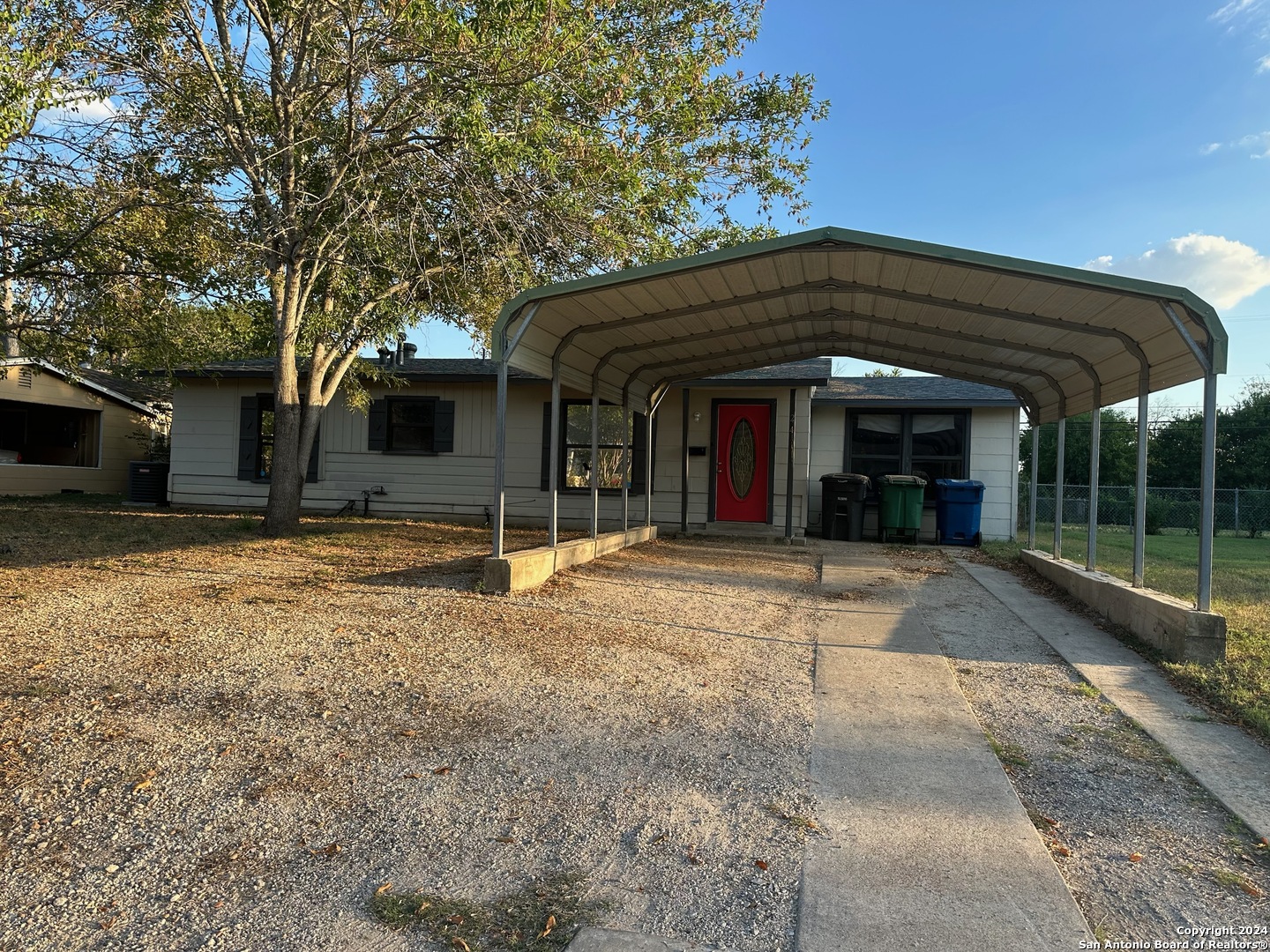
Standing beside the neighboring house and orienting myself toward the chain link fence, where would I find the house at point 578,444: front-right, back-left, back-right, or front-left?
front-right

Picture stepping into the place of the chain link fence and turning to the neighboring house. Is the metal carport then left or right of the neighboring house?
left

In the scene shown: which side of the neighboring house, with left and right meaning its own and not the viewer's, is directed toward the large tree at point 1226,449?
left

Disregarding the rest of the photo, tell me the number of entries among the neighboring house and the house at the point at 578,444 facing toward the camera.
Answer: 2

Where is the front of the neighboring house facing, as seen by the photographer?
facing the viewer

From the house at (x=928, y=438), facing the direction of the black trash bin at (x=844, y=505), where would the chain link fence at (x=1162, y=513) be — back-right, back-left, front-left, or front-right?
back-right

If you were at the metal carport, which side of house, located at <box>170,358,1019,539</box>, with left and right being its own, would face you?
front

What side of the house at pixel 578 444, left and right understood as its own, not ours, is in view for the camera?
front

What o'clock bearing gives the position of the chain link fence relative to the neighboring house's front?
The chain link fence is roughly at 10 o'clock from the neighboring house.

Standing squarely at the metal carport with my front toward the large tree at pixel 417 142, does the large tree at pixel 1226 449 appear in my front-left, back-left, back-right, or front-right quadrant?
back-right
